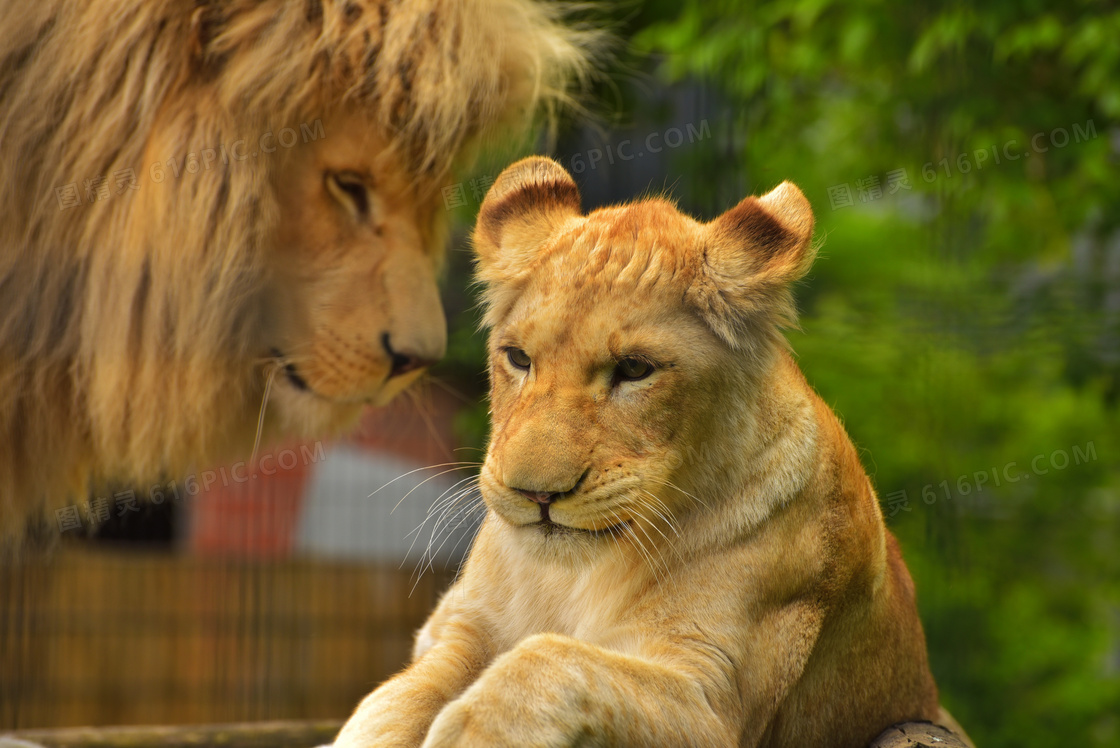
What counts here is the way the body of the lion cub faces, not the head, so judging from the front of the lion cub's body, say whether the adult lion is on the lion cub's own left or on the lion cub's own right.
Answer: on the lion cub's own right

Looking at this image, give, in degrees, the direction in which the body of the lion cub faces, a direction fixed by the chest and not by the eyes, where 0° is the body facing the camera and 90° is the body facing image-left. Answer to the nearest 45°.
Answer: approximately 45°
